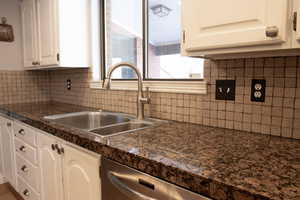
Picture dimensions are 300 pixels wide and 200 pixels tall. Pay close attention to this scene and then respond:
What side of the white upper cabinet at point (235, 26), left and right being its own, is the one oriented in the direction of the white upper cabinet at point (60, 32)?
right

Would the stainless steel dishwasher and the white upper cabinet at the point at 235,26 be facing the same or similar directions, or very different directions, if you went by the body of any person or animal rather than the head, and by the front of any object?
same or similar directions

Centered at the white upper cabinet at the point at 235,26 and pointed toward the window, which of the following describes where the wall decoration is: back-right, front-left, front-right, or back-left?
front-left

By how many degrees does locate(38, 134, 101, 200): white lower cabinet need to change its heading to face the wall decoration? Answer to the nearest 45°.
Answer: approximately 135° to its right

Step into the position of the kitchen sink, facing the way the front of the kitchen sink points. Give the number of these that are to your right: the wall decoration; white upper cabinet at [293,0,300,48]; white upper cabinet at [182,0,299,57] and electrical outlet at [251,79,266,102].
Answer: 1

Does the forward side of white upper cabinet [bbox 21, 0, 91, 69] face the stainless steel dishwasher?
no

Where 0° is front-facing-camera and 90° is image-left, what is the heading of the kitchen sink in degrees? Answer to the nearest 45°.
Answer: approximately 45°

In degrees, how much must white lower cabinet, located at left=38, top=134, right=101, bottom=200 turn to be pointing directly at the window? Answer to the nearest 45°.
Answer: approximately 180°

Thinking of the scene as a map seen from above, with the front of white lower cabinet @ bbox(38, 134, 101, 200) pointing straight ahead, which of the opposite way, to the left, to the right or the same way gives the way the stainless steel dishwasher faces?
the same way

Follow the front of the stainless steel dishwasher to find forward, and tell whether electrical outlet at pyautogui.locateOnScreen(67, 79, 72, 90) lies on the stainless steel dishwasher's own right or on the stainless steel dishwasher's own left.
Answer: on the stainless steel dishwasher's own right

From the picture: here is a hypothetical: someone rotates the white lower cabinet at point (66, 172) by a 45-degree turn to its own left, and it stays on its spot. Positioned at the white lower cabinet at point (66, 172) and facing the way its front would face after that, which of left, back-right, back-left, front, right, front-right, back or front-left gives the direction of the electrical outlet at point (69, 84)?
back

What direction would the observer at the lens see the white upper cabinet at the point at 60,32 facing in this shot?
facing the viewer and to the left of the viewer

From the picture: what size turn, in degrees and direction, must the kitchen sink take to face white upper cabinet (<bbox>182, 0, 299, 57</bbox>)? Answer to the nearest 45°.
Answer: approximately 90° to its left

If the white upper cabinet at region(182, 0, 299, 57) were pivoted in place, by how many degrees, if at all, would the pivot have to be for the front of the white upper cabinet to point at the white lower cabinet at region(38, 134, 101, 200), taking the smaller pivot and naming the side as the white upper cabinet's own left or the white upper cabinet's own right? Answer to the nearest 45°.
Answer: approximately 45° to the white upper cabinet's own right
